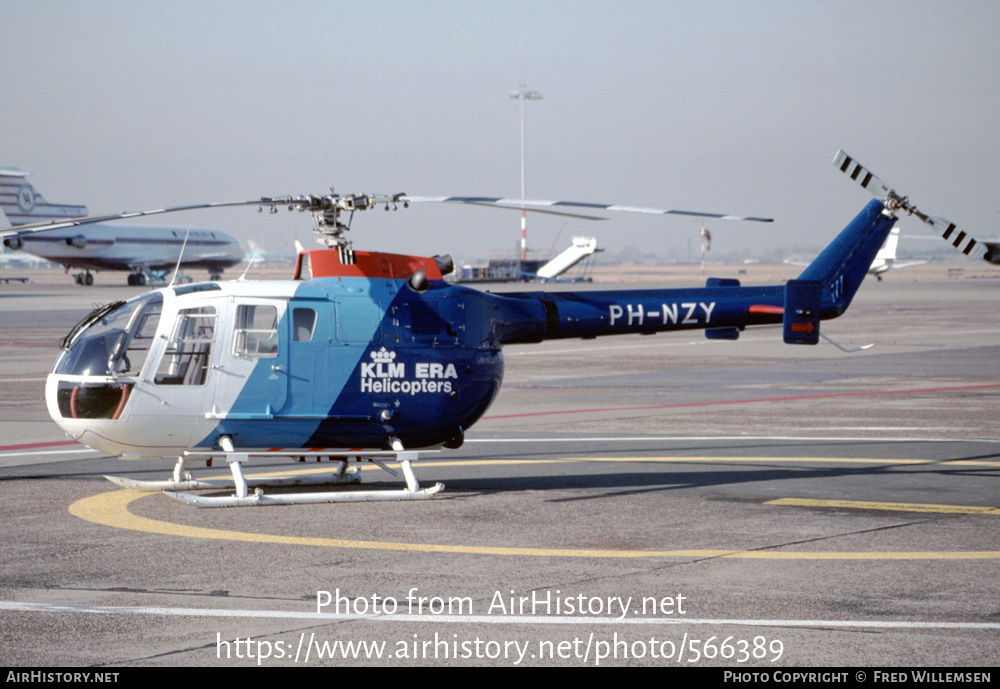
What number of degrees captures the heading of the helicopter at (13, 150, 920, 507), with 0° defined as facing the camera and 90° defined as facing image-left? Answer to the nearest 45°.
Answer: approximately 90°
